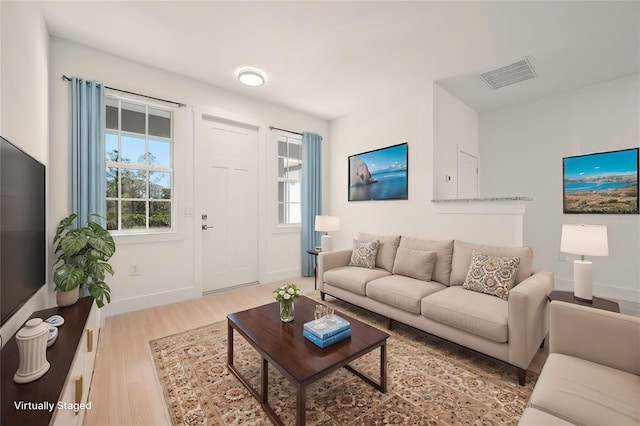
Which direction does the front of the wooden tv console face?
to the viewer's right

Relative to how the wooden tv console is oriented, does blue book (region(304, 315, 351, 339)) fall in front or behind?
in front

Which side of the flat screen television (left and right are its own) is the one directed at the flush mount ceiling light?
front

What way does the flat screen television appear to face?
to the viewer's right

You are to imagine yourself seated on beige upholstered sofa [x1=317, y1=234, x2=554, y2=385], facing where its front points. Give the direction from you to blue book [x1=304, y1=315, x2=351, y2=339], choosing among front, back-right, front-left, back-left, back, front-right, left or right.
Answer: front

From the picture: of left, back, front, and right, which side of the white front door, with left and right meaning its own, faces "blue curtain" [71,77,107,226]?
right

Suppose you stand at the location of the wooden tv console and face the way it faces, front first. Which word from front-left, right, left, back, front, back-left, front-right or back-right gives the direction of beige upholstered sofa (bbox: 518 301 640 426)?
front-right

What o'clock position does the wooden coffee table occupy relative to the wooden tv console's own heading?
The wooden coffee table is roughly at 1 o'clock from the wooden tv console.

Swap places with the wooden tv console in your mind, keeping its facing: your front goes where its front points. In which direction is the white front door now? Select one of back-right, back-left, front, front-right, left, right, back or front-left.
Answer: front-left

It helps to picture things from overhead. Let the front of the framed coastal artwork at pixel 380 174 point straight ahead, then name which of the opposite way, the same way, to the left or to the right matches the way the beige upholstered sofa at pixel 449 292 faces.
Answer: the same way

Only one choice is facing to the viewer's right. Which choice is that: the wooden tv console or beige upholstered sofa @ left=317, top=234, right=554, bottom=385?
the wooden tv console

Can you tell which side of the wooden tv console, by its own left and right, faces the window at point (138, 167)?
left

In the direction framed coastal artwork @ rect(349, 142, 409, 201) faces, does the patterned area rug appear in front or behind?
in front

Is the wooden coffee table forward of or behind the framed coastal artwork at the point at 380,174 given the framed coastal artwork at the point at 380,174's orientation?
forward

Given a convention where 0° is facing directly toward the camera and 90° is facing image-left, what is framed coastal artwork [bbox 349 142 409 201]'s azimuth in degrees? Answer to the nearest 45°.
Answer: approximately 45°

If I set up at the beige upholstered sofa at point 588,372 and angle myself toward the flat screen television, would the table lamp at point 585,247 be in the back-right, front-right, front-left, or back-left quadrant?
back-right
